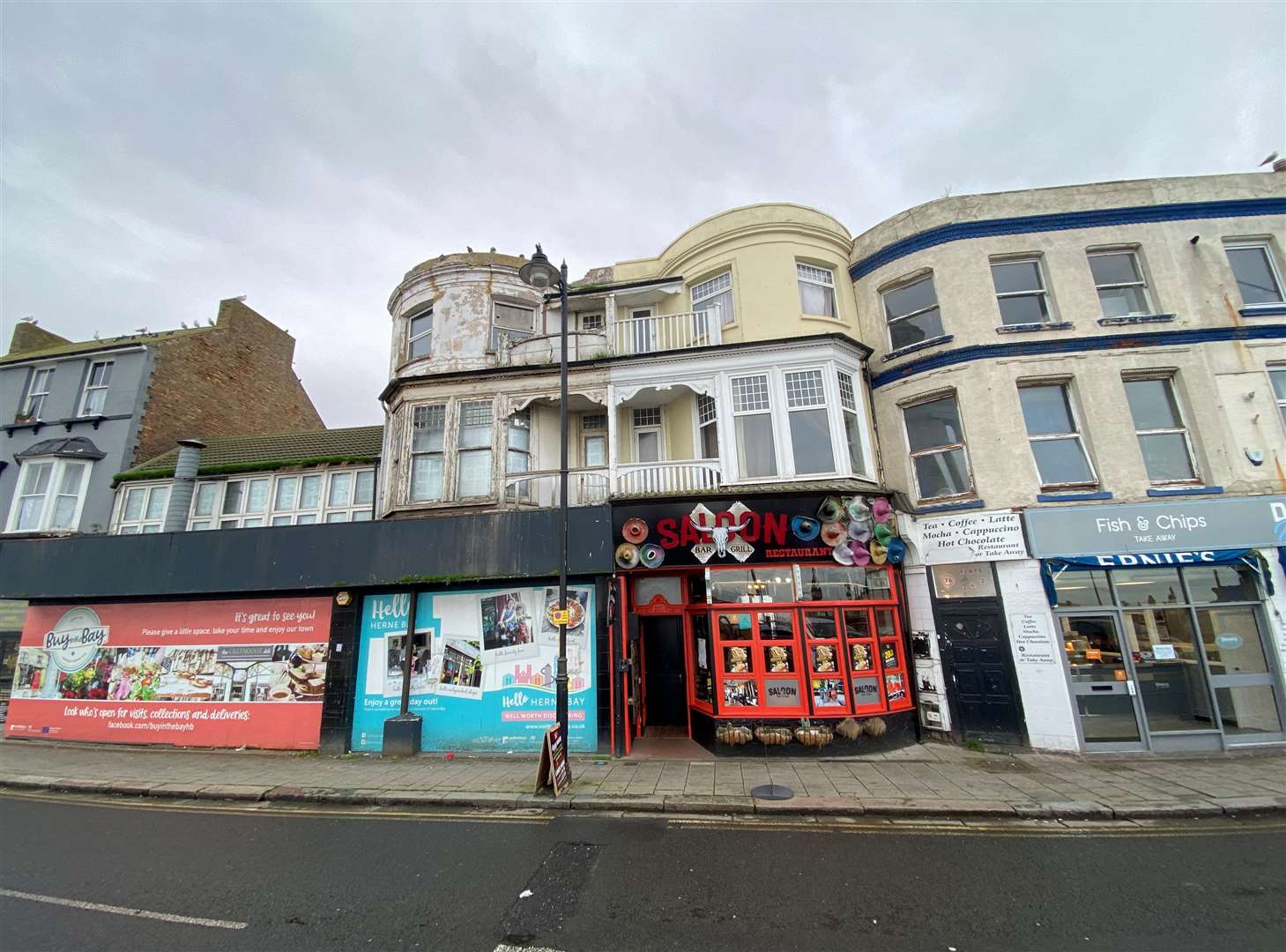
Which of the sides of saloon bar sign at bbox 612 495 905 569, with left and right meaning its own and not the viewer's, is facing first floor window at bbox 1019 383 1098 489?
left

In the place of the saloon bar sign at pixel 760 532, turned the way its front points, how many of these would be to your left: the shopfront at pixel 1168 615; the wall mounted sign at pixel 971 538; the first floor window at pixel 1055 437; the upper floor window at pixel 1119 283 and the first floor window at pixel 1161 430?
5

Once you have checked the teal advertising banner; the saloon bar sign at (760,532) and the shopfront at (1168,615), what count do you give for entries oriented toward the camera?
3

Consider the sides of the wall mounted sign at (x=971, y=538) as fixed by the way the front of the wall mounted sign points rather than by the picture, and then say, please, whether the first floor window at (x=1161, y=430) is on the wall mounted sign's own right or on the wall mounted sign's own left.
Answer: on the wall mounted sign's own left

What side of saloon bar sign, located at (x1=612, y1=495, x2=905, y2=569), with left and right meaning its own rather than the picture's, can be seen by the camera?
front

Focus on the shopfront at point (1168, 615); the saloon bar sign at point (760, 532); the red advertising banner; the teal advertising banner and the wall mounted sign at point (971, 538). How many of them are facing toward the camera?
5

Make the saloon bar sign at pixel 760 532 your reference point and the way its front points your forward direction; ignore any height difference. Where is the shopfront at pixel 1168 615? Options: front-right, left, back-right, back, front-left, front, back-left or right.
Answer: left

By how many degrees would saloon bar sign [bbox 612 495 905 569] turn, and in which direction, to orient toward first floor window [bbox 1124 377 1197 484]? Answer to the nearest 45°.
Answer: approximately 90° to its left

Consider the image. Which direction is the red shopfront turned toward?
toward the camera

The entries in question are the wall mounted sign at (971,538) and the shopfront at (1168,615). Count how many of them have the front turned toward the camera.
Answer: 2

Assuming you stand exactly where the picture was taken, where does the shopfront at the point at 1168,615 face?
facing the viewer
